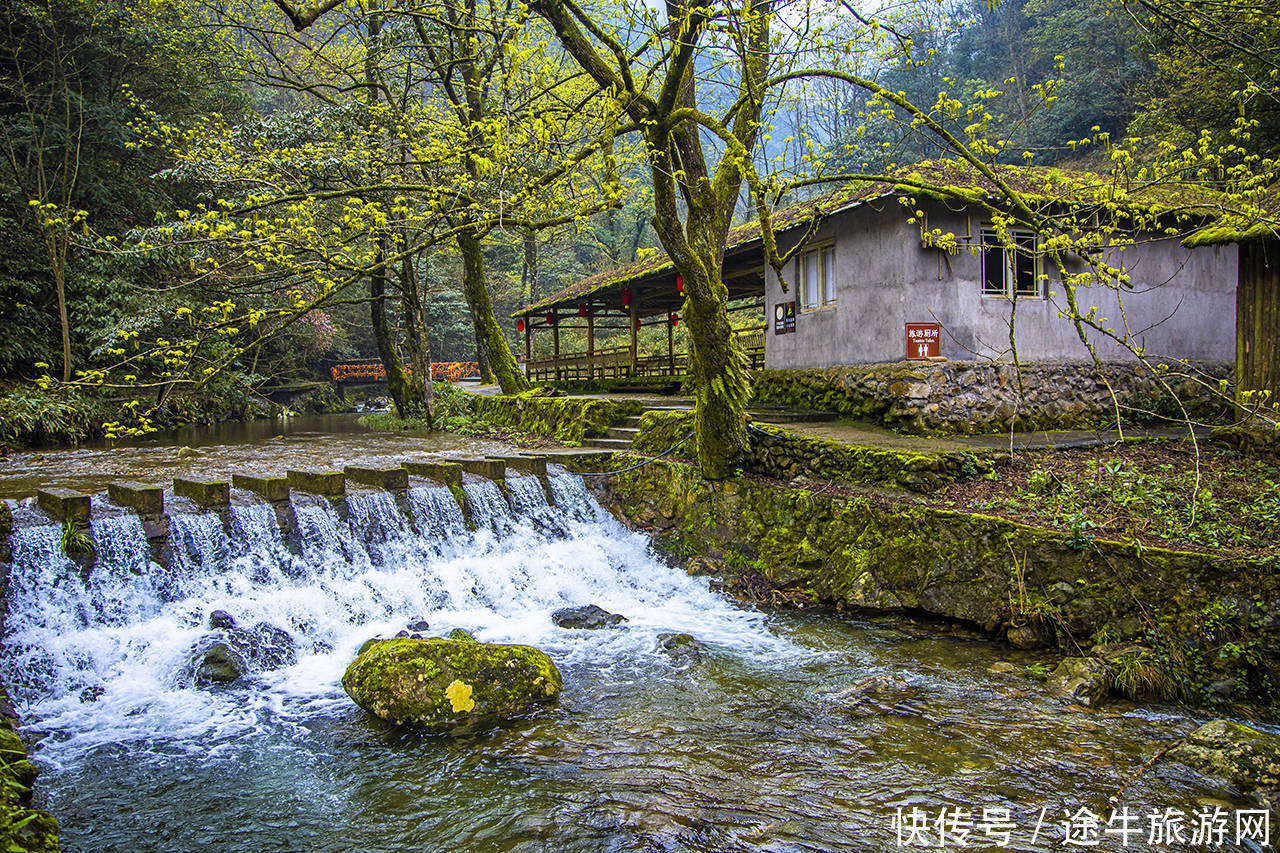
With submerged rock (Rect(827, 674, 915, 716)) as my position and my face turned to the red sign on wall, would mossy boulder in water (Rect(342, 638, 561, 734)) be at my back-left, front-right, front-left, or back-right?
back-left

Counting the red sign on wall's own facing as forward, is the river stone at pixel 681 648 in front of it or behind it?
in front

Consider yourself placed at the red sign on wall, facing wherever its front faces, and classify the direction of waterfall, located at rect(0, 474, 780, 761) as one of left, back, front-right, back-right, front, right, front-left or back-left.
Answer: front-right

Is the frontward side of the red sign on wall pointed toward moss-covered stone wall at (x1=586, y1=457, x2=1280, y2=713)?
yes

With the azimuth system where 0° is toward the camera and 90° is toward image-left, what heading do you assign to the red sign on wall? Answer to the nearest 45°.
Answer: approximately 0°

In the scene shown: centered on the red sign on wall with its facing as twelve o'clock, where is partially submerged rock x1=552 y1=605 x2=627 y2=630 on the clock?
The partially submerged rock is roughly at 1 o'clock from the red sign on wall.

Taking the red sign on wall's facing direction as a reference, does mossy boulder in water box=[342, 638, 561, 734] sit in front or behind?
in front

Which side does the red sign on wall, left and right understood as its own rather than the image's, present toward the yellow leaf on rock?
front
